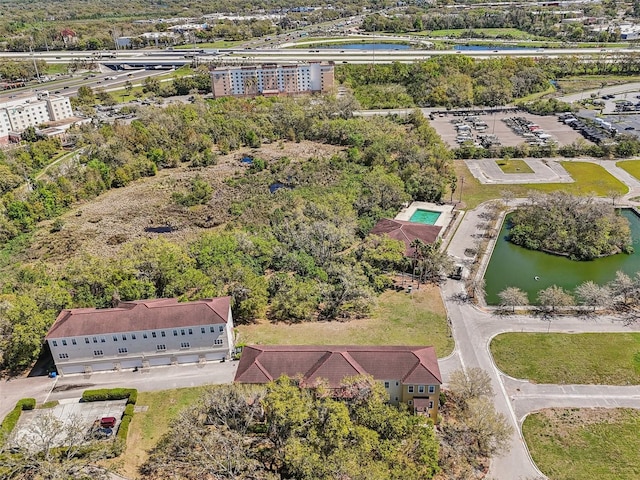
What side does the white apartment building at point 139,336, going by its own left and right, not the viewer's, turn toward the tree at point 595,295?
left

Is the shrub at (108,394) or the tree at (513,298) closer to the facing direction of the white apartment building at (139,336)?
the shrub

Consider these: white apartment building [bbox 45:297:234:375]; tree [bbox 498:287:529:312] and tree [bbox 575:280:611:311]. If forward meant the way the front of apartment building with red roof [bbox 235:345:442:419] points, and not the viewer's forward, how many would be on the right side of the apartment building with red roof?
1

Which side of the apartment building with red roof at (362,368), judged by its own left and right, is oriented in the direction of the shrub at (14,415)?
right

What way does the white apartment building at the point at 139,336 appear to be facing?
toward the camera

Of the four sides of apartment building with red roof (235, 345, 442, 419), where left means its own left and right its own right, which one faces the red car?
right

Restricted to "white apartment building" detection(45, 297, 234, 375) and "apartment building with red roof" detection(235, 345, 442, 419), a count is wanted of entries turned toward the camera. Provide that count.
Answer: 2

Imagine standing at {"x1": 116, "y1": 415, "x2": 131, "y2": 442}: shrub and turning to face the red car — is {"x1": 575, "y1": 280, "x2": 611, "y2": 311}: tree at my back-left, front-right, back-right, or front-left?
back-right

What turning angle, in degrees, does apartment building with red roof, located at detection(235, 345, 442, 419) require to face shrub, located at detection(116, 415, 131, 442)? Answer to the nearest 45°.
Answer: approximately 90° to its right

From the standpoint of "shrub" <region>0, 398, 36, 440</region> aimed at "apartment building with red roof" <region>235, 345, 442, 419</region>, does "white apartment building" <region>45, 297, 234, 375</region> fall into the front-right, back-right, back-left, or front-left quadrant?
front-left

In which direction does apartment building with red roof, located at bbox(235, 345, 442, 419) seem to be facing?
toward the camera

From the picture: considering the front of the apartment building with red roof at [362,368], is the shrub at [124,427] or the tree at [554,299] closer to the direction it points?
the shrub

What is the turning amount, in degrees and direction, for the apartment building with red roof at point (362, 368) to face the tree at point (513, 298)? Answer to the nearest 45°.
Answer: approximately 135° to its left

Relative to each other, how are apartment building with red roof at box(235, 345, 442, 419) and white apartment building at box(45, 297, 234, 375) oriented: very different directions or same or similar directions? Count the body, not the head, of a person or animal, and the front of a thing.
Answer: same or similar directions

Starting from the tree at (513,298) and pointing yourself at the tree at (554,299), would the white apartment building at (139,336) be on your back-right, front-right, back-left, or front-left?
back-right

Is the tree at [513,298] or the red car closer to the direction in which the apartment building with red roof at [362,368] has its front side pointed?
the red car

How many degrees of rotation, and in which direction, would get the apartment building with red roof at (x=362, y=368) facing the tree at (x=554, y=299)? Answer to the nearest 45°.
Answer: approximately 135° to its left

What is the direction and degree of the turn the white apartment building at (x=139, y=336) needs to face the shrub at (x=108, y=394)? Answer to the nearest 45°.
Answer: approximately 45° to its right
